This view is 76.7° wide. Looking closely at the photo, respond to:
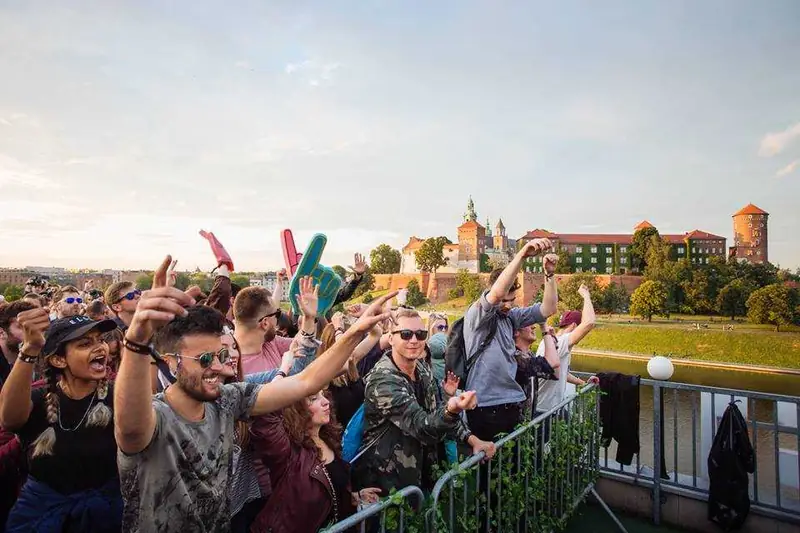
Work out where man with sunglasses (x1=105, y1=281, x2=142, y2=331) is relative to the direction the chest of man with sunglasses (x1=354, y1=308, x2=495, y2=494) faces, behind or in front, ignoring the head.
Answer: behind

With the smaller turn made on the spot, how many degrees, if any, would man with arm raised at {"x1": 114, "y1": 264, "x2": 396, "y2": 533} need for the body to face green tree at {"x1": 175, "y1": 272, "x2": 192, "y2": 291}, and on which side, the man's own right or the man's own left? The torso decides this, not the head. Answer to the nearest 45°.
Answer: approximately 135° to the man's own left

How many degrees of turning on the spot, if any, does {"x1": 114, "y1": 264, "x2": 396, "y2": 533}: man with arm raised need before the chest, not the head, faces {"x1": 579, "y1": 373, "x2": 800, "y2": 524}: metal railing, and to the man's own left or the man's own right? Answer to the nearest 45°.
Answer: approximately 45° to the man's own left

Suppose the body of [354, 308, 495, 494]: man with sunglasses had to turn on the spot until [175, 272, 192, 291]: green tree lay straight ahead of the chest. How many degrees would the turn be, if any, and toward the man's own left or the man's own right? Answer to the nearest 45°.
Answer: approximately 180°

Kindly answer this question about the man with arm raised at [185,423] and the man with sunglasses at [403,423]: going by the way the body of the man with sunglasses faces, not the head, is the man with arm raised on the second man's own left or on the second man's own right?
on the second man's own right

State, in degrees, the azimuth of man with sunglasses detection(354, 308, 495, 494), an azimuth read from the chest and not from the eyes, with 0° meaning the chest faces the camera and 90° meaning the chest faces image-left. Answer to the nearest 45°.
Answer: approximately 315°

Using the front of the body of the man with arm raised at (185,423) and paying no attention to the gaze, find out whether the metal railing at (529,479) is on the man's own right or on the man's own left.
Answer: on the man's own left

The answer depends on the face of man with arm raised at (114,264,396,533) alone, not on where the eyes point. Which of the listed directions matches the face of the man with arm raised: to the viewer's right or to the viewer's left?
to the viewer's right
